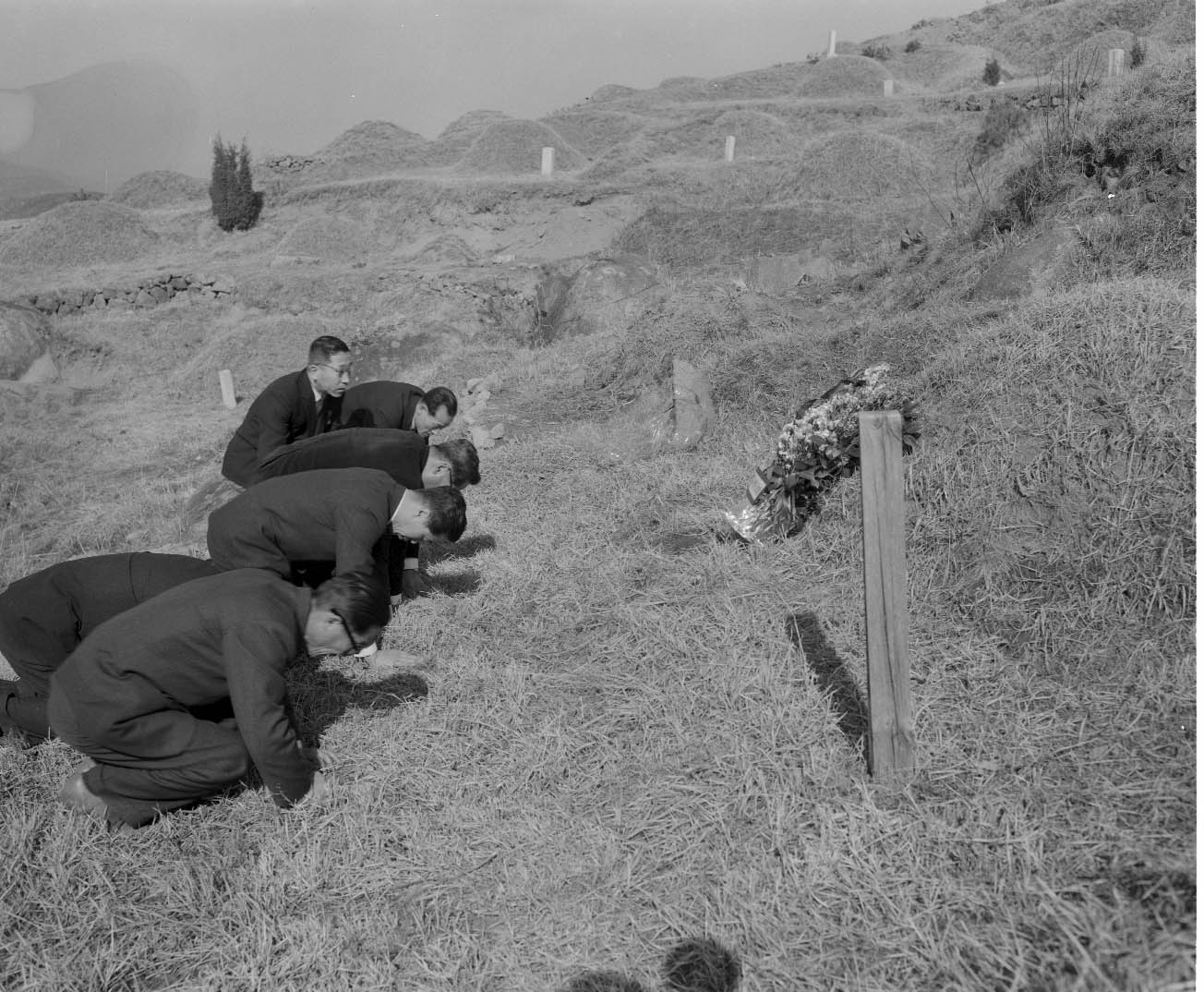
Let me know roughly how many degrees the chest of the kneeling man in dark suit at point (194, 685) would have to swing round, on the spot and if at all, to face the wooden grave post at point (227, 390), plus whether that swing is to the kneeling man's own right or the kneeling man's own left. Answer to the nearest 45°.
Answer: approximately 90° to the kneeling man's own left

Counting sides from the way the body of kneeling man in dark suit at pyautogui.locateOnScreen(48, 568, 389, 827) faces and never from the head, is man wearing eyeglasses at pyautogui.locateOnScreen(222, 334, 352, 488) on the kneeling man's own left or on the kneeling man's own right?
on the kneeling man's own left

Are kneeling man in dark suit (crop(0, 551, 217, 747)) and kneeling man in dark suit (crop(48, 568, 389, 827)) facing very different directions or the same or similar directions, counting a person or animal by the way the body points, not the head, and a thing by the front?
same or similar directions

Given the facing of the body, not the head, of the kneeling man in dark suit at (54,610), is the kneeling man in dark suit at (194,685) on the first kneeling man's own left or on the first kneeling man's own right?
on the first kneeling man's own right

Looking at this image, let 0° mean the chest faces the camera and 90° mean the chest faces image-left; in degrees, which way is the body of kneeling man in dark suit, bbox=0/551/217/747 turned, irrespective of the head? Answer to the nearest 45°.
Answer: approximately 270°

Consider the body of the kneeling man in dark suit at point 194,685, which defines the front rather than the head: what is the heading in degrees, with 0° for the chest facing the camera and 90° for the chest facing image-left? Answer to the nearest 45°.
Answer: approximately 270°

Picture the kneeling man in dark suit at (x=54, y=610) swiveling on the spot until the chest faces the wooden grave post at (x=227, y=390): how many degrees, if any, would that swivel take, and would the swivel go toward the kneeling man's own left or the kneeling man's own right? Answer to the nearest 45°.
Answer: approximately 90° to the kneeling man's own left

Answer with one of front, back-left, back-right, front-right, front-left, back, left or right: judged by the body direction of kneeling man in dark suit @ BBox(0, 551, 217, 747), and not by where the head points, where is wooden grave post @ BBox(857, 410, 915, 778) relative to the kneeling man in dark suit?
front-right

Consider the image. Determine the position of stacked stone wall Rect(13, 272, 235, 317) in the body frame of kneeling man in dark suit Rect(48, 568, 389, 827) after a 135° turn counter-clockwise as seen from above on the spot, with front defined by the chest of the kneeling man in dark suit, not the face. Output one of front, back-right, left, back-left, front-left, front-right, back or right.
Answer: front-right

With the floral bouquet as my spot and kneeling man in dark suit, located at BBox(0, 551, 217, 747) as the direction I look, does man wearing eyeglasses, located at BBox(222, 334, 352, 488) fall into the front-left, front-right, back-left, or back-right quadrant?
front-right

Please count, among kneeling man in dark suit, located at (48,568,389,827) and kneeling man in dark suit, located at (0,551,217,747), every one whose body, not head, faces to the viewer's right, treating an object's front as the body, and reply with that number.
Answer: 2

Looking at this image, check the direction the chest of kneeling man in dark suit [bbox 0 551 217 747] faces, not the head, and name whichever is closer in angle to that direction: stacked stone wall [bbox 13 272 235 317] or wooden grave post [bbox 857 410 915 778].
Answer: the wooden grave post

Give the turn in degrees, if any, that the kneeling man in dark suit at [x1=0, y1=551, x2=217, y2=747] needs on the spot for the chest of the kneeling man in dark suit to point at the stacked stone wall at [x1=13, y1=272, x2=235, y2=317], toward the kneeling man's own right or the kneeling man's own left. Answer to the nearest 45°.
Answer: approximately 90° to the kneeling man's own left
